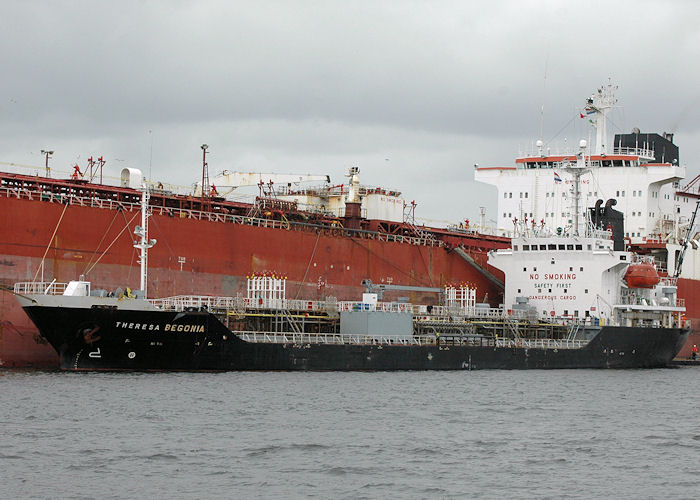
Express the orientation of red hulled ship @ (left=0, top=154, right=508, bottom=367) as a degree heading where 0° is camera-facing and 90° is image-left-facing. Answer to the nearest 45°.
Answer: approximately 45°

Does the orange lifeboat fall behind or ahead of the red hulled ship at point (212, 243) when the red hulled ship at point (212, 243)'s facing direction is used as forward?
behind

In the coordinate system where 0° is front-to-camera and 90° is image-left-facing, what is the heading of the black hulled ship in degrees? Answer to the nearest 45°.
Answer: approximately 45°
